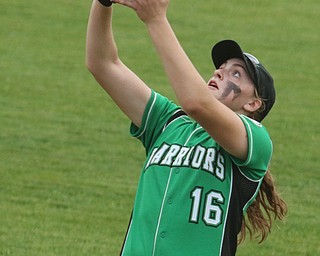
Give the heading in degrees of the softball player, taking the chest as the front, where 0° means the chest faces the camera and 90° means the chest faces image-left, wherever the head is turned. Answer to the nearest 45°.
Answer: approximately 45°
